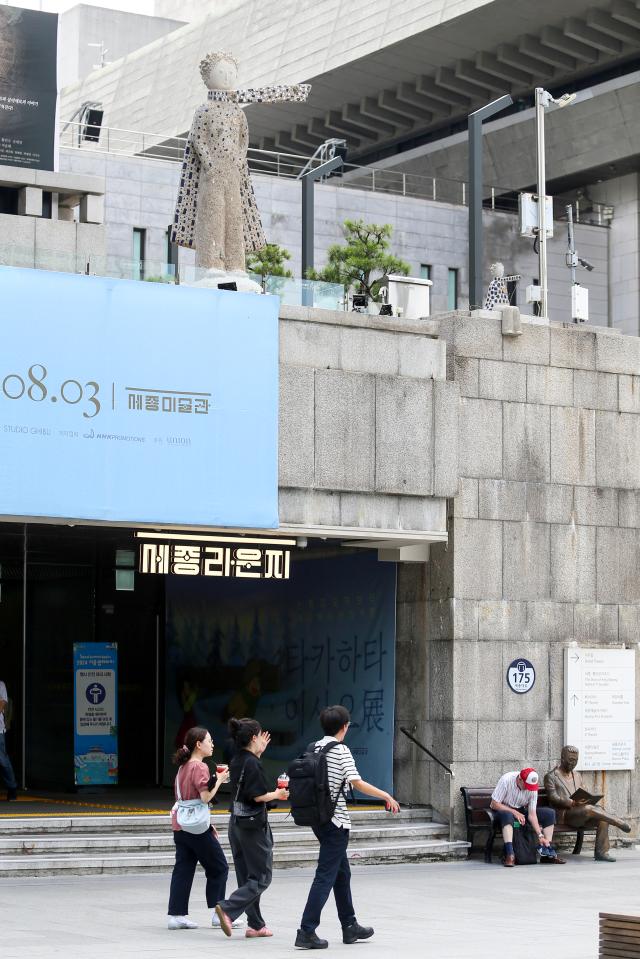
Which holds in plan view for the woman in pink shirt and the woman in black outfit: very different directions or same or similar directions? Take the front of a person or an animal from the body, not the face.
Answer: same or similar directions

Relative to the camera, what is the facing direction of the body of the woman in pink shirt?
to the viewer's right

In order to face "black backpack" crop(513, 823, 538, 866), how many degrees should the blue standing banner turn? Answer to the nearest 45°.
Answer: approximately 45° to its left

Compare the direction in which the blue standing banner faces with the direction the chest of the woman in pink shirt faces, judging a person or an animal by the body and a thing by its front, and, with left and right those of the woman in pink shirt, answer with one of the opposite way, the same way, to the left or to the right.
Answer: to the right

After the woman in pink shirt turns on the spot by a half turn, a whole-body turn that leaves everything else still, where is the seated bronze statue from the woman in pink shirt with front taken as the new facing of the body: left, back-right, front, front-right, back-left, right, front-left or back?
back-right

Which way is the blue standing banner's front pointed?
toward the camera

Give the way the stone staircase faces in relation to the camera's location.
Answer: facing the viewer

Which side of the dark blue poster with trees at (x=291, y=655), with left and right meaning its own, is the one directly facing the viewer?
front
